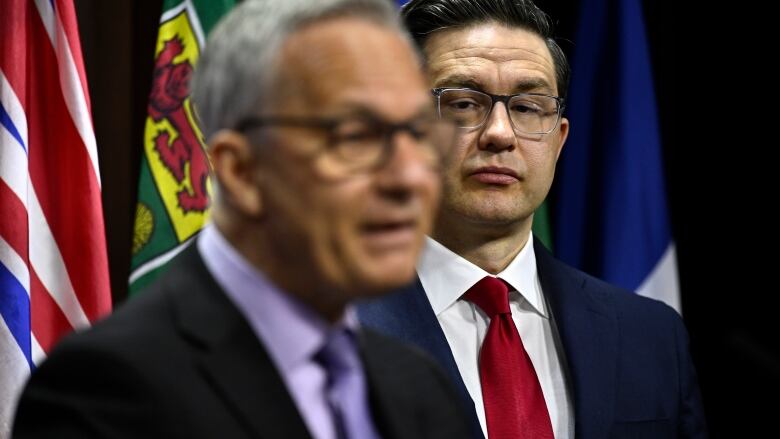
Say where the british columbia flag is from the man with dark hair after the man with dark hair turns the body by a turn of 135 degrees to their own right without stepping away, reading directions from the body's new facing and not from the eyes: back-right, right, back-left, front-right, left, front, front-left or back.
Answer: front-left

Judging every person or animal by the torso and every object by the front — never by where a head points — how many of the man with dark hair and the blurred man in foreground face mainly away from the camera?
0

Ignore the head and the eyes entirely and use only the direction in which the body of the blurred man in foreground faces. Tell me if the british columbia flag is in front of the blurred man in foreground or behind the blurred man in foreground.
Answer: behind

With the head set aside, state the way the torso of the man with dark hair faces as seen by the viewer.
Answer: toward the camera

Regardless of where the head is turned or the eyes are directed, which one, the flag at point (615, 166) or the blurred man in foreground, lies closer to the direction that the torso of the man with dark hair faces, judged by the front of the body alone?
the blurred man in foreground

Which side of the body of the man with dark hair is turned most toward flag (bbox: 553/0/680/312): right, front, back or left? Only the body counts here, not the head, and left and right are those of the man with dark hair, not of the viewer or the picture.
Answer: back

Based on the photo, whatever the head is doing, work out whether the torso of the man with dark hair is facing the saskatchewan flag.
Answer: no

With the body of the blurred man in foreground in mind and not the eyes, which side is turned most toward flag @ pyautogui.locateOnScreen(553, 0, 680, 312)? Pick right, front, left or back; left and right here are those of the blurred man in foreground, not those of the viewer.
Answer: left

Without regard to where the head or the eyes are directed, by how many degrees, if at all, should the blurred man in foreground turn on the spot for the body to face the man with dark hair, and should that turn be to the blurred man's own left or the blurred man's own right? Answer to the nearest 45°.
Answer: approximately 90° to the blurred man's own left

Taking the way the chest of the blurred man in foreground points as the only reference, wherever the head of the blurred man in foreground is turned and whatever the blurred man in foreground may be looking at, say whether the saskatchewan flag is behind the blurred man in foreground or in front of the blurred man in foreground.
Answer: behind
